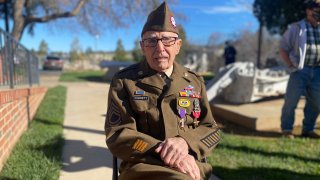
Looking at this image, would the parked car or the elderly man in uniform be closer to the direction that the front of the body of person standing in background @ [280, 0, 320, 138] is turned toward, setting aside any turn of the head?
the elderly man in uniform

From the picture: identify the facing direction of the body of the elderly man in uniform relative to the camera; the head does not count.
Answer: toward the camera

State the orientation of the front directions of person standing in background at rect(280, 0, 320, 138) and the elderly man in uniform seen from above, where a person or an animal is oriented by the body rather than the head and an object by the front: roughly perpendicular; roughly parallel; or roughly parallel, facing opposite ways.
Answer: roughly parallel

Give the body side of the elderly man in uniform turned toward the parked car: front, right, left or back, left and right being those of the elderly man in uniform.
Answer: back

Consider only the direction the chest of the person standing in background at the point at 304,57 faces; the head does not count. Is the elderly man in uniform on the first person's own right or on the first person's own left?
on the first person's own right

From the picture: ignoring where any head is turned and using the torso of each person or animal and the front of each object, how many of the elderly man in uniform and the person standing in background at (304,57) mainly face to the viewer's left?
0

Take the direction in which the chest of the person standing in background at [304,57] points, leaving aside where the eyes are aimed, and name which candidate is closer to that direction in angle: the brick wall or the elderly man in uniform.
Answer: the elderly man in uniform

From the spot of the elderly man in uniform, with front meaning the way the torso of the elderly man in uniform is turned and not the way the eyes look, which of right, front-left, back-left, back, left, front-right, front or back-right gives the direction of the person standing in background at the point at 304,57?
back-left

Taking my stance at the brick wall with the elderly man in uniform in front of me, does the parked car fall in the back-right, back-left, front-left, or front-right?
back-left
